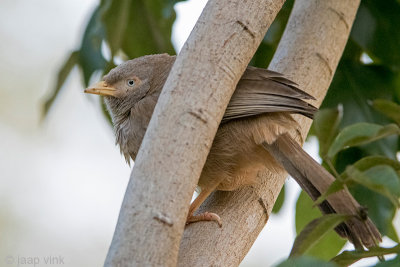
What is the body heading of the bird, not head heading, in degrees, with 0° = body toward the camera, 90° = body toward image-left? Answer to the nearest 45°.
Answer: approximately 90°

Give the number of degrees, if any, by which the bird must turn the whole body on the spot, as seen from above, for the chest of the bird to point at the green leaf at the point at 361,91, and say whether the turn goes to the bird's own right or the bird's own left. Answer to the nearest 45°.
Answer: approximately 135° to the bird's own right

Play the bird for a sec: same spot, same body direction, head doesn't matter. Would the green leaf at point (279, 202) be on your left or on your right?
on your right

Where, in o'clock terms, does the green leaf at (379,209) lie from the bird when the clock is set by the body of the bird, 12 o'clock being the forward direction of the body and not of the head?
The green leaf is roughly at 5 o'clock from the bird.
